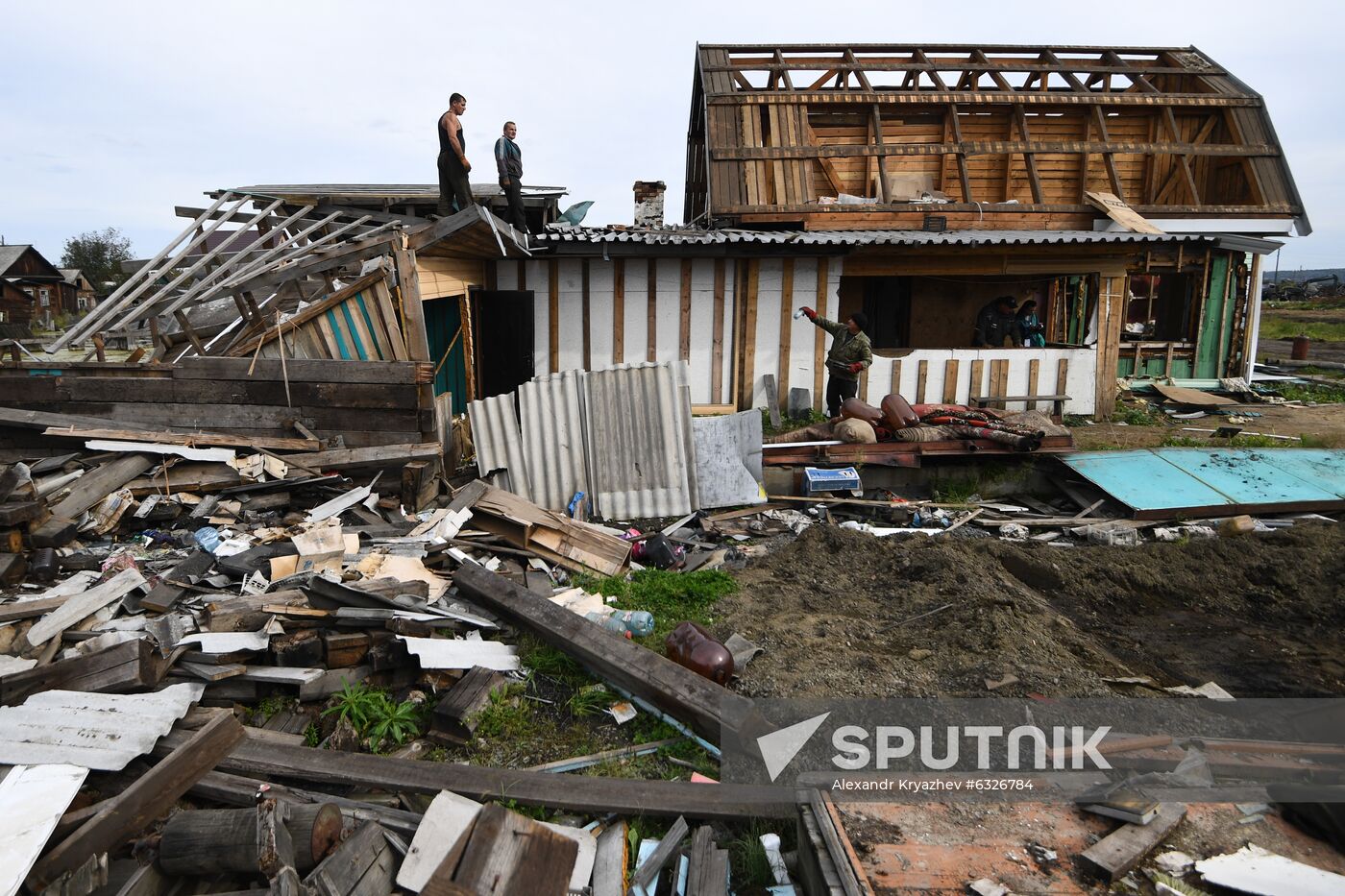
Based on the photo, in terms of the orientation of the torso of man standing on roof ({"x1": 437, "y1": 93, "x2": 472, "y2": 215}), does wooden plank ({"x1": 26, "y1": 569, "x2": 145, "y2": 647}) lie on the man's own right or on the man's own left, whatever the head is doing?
on the man's own right

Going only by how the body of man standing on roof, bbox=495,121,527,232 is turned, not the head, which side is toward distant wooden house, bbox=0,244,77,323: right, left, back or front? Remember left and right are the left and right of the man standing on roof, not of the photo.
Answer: back

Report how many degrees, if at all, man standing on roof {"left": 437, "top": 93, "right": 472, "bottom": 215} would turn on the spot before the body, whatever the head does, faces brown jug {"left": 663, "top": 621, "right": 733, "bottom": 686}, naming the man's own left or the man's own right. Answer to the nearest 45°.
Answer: approximately 90° to the man's own right

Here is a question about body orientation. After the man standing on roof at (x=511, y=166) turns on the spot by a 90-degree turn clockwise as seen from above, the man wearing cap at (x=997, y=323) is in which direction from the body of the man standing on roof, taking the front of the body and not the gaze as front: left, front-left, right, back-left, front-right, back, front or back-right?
back-left

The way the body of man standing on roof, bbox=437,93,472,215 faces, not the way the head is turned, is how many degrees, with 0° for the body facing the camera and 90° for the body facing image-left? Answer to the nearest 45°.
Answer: approximately 270°

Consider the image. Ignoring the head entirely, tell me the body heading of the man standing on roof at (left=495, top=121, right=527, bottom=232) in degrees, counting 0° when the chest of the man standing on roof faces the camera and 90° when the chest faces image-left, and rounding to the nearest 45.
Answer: approximately 315°

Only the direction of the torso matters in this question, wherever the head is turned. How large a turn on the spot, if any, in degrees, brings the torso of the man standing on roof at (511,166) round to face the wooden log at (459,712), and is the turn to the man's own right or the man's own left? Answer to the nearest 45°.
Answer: approximately 45° to the man's own right
